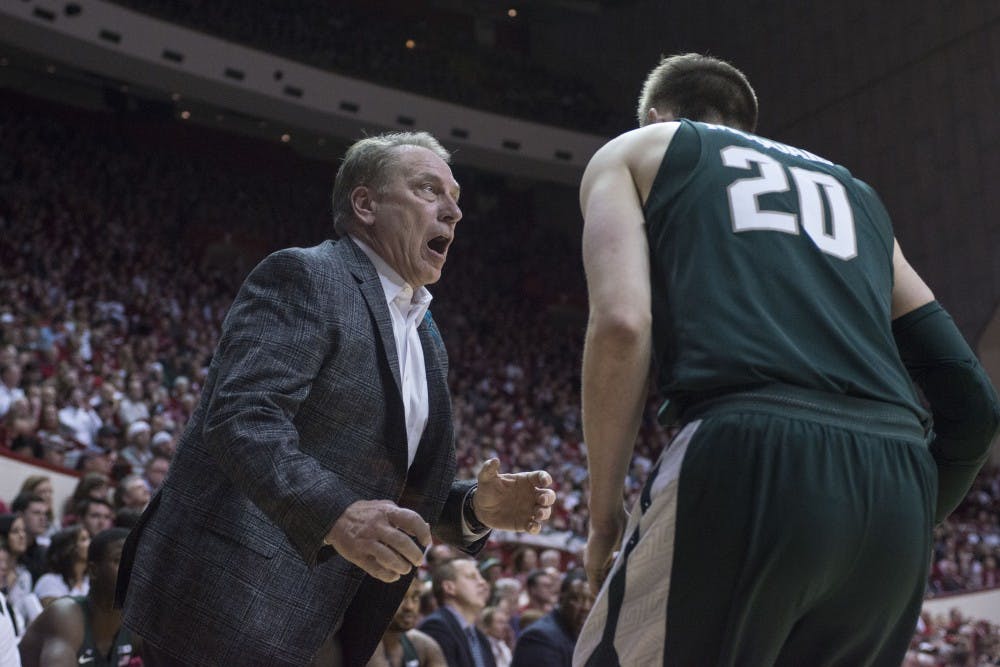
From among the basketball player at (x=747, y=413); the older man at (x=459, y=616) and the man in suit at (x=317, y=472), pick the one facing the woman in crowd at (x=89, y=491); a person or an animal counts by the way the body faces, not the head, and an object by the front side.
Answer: the basketball player

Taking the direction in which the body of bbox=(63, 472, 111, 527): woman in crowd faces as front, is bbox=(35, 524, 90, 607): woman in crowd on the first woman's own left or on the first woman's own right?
on the first woman's own right

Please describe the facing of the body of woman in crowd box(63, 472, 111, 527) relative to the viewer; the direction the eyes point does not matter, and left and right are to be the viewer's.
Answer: facing the viewer and to the right of the viewer

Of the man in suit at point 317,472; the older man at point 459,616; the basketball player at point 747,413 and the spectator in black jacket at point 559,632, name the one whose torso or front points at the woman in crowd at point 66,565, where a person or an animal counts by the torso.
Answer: the basketball player

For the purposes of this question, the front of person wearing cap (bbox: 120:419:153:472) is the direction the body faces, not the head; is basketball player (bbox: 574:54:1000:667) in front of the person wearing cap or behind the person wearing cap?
in front

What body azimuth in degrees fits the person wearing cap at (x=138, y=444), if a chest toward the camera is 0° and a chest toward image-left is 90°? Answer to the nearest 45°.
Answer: approximately 315°

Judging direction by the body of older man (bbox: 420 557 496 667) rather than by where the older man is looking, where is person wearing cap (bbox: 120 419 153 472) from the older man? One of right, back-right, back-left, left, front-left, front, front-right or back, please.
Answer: back

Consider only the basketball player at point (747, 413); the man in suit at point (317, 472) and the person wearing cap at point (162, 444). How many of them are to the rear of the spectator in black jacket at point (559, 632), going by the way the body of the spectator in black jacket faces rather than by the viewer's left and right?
1

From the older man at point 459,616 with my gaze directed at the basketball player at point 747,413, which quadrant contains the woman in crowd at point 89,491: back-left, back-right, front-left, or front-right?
back-right

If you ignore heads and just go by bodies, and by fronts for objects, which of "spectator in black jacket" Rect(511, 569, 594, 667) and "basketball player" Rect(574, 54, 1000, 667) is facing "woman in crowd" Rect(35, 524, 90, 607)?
the basketball player

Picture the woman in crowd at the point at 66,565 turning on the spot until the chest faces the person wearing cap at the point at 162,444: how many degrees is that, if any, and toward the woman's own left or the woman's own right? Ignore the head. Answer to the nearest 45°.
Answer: approximately 135° to the woman's own left
